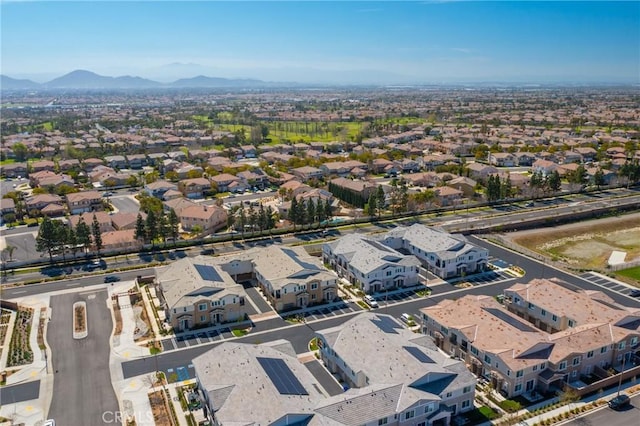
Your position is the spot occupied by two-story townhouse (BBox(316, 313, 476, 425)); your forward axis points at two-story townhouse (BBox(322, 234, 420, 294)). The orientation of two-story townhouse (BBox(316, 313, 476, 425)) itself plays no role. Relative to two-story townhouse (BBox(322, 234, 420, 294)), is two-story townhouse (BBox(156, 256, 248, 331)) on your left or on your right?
left

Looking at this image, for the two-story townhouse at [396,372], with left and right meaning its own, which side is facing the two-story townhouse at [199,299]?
back

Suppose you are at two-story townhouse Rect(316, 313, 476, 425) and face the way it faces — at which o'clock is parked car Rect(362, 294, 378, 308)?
The parked car is roughly at 7 o'clock from the two-story townhouse.

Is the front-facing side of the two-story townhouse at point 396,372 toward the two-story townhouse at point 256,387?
no

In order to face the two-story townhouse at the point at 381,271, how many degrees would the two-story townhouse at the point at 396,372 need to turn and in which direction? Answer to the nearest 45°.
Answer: approximately 135° to its left

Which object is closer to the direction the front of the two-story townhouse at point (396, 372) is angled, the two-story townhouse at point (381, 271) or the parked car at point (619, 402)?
the parked car

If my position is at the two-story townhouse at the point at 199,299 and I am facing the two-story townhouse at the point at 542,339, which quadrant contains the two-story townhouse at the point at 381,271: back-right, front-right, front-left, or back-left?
front-left

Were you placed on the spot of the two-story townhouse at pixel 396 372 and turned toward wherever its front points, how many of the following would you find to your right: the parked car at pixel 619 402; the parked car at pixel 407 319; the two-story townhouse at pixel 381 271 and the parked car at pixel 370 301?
0

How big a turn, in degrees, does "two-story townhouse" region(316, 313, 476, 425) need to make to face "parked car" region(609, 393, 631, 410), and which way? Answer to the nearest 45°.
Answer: approximately 45° to its left

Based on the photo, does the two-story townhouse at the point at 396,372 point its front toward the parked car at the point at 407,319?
no

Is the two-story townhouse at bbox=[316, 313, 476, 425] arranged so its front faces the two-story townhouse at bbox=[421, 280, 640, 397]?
no

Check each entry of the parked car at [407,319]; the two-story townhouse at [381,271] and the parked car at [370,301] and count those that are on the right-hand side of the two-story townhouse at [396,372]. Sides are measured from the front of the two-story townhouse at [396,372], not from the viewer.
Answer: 0
